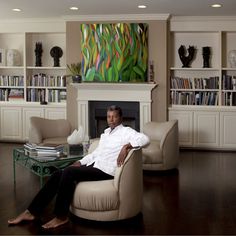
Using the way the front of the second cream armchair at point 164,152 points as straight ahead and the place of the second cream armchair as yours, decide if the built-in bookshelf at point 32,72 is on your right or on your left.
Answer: on your right

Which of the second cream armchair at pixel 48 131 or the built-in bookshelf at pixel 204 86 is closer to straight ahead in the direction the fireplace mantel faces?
the second cream armchair

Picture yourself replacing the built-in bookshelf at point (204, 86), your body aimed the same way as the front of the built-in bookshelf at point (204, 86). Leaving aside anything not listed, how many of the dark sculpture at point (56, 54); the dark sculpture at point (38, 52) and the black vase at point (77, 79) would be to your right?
3

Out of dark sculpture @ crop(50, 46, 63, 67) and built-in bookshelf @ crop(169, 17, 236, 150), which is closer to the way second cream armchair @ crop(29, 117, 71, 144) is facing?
the built-in bookshelf

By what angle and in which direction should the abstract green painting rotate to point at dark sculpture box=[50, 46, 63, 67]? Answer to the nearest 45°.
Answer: approximately 135° to its right

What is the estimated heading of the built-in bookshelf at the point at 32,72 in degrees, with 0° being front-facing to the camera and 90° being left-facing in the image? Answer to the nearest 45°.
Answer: approximately 0°

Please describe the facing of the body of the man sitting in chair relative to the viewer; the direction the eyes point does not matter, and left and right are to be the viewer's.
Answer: facing the viewer and to the left of the viewer

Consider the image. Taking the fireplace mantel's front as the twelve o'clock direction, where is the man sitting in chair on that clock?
The man sitting in chair is roughly at 12 o'clock from the fireplace mantel.

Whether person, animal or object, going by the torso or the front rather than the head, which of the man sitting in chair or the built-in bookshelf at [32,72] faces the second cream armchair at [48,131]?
the built-in bookshelf

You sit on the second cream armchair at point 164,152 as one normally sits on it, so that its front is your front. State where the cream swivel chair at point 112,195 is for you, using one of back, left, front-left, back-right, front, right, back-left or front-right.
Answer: front-left

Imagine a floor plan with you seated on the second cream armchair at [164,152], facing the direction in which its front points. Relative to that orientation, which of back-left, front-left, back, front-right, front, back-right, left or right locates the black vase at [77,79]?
right

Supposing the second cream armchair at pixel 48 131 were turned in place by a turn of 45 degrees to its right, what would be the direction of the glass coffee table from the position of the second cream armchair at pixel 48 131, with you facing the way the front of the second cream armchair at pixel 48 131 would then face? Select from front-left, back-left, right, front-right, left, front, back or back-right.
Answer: front

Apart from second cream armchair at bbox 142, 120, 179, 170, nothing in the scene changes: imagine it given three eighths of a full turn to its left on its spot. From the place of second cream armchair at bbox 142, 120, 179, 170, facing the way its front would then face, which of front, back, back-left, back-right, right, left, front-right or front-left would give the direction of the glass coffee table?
back-right

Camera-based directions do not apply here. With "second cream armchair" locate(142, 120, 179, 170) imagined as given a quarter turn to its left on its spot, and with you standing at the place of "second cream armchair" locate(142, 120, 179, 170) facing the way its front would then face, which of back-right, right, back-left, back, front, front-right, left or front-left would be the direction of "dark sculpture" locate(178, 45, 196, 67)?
back-left

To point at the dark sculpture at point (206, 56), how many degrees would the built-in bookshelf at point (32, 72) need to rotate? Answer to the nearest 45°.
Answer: approximately 45° to its left

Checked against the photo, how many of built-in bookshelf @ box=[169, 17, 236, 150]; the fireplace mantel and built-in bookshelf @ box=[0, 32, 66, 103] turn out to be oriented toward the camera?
3

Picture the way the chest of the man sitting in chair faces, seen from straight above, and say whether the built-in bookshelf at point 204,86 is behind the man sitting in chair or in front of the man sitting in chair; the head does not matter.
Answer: behind

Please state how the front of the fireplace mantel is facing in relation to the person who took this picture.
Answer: facing the viewer
